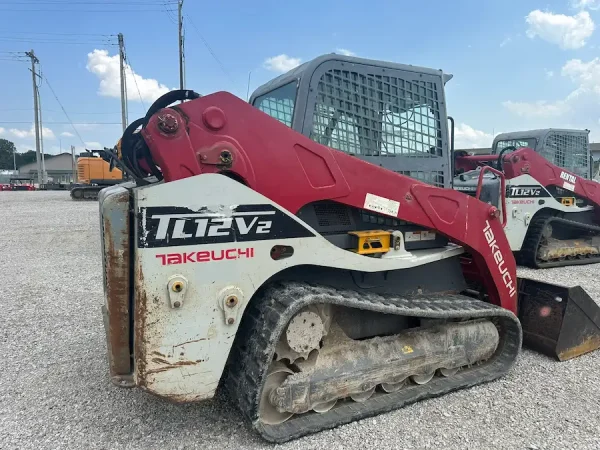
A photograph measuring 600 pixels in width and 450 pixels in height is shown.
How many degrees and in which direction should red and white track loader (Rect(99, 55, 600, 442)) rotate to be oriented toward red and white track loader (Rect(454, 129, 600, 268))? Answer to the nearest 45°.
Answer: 0° — it already faces it

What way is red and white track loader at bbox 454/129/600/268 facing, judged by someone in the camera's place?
facing away from the viewer and to the right of the viewer

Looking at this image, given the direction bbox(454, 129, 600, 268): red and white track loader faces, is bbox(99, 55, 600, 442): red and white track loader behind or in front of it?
behind

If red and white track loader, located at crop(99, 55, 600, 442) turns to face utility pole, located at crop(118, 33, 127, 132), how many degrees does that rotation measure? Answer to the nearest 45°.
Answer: approximately 90° to its left

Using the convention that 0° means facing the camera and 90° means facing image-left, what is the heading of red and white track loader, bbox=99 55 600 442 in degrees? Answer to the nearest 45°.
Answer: approximately 225°
